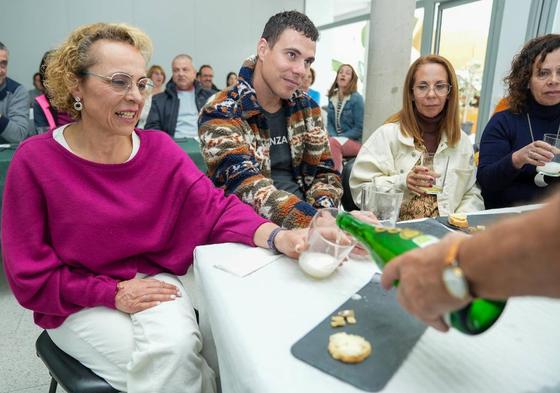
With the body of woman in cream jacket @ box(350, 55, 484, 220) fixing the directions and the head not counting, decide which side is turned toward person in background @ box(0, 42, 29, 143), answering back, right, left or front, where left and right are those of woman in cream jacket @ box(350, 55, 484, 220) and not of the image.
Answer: right

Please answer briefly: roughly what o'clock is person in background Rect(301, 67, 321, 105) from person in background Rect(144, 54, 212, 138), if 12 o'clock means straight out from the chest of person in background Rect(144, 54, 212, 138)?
person in background Rect(301, 67, 321, 105) is roughly at 8 o'clock from person in background Rect(144, 54, 212, 138).

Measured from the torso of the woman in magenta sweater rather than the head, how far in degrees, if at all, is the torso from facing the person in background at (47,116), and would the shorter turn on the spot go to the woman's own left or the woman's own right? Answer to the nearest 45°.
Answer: approximately 135° to the woman's own left

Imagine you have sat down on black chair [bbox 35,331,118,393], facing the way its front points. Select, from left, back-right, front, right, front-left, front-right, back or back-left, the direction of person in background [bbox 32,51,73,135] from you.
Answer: back-left

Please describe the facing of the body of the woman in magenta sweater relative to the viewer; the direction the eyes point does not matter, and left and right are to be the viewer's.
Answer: facing the viewer and to the right of the viewer

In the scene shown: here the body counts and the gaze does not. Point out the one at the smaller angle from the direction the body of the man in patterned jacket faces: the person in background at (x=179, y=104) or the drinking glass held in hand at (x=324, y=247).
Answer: the drinking glass held in hand

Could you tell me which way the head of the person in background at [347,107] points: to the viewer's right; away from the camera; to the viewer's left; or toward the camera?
toward the camera

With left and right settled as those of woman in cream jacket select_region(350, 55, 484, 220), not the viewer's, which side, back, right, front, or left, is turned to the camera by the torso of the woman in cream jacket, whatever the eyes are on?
front

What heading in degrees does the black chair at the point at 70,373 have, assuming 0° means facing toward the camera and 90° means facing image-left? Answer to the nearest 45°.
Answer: approximately 315°

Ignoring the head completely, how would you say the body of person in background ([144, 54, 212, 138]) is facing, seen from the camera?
toward the camera

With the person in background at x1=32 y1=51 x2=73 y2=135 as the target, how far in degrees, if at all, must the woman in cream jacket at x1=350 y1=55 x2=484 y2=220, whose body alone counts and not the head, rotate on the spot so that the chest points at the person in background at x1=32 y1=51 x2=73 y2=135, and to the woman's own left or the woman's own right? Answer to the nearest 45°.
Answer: approximately 90° to the woman's own right

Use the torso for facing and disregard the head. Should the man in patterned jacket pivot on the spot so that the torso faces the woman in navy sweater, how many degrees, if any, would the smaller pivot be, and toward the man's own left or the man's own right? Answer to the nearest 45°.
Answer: approximately 45° to the man's own left

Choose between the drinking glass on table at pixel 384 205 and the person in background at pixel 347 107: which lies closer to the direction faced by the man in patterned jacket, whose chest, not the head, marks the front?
the drinking glass on table

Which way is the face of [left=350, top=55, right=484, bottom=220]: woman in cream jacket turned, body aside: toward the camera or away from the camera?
toward the camera

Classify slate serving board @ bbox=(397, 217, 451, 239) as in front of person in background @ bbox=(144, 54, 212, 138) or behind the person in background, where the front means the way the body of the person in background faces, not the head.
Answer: in front

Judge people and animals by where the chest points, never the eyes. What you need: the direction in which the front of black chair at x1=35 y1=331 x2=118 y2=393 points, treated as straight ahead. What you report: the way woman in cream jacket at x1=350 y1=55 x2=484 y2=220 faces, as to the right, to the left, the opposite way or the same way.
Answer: to the right

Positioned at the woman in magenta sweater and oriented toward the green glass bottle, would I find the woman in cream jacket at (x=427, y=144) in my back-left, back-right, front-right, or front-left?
front-left
